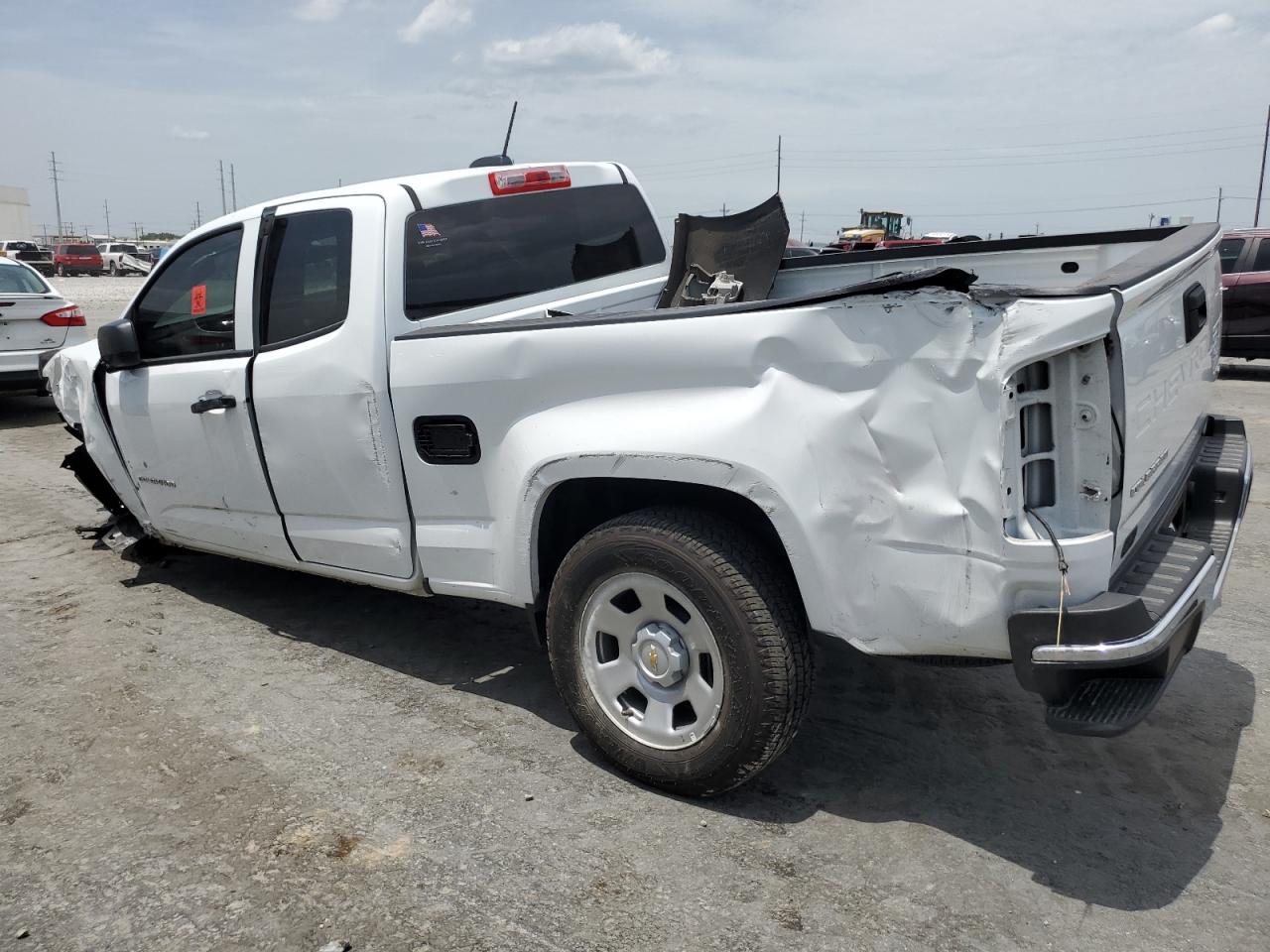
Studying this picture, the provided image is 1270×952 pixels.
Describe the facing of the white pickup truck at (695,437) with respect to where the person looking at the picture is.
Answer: facing away from the viewer and to the left of the viewer

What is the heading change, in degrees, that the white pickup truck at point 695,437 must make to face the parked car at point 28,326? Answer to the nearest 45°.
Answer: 0° — it already faces it

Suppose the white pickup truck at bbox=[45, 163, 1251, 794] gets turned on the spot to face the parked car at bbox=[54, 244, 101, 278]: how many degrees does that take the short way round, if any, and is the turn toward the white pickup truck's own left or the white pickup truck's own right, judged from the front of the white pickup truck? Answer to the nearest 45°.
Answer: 0° — it already faces it

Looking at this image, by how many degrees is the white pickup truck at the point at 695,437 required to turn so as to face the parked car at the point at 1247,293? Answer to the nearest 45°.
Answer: approximately 90° to its right
